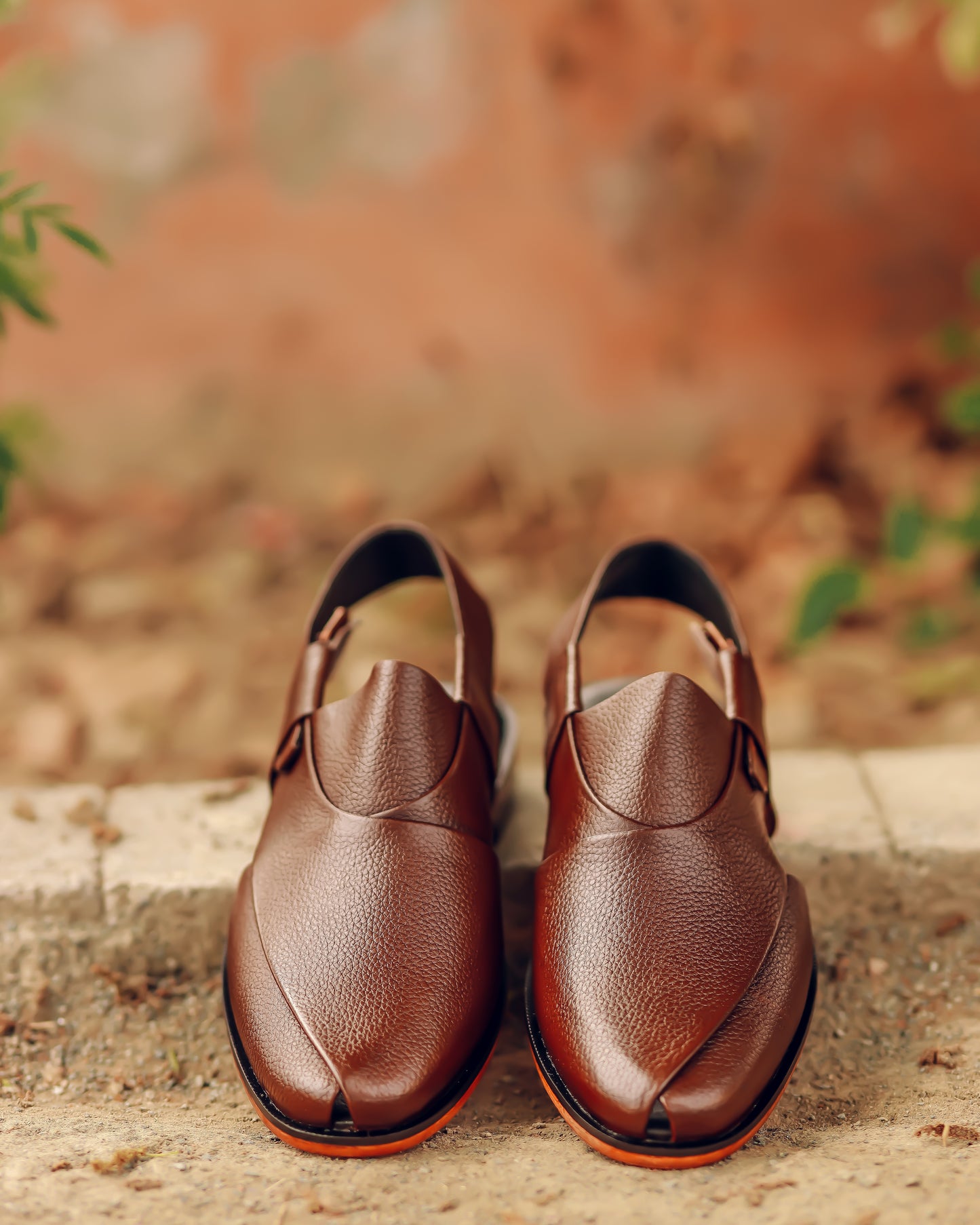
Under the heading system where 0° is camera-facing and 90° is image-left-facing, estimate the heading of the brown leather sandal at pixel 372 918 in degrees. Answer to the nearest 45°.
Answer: approximately 0°

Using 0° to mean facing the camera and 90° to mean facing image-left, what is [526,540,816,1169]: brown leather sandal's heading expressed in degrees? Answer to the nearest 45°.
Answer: approximately 0°

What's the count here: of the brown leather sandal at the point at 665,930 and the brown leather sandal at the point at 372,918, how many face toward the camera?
2
